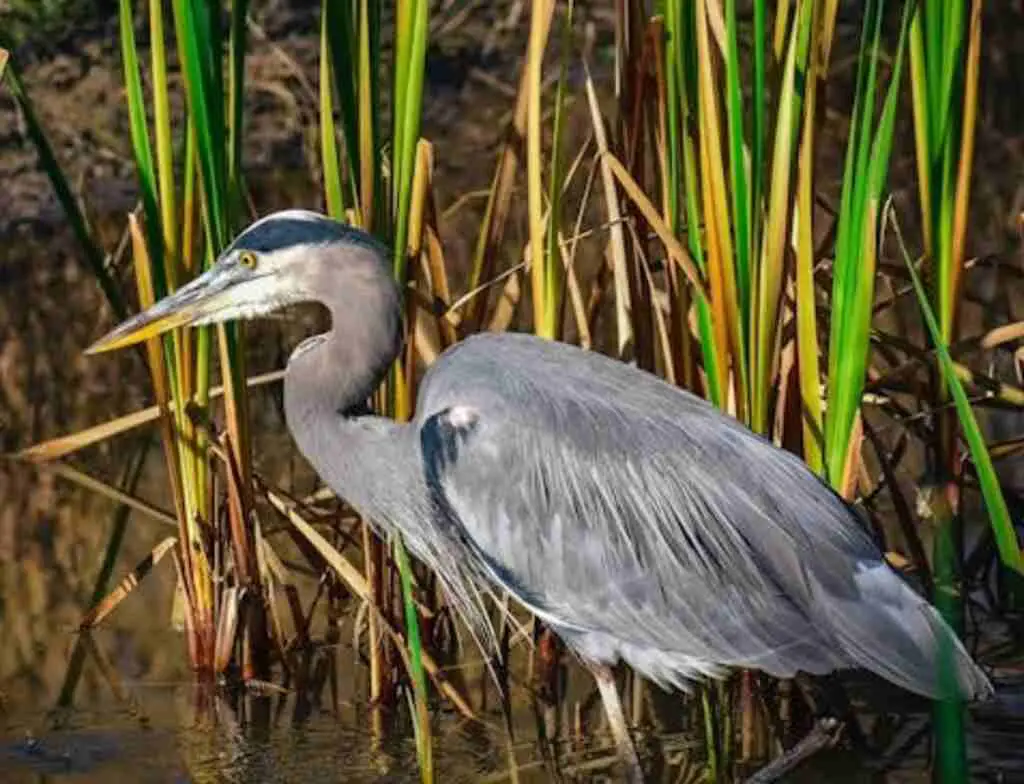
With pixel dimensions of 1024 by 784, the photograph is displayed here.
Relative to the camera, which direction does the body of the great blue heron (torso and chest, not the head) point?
to the viewer's left
